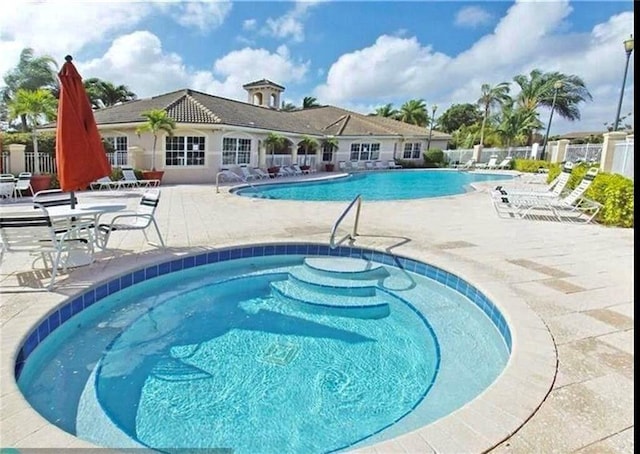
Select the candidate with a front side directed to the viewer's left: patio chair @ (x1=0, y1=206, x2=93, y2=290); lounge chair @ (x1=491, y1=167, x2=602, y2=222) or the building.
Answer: the lounge chair

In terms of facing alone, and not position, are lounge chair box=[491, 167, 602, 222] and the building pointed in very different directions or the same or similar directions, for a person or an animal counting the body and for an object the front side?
very different directions

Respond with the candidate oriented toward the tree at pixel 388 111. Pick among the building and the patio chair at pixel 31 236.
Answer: the patio chair

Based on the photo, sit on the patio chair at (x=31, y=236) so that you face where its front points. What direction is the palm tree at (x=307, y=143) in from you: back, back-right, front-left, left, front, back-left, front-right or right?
front

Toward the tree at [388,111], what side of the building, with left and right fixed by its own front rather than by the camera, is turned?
left

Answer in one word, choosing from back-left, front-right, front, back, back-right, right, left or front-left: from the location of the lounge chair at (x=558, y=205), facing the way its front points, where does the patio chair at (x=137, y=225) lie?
front-left

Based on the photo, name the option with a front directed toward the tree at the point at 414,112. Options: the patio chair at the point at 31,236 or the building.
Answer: the patio chair

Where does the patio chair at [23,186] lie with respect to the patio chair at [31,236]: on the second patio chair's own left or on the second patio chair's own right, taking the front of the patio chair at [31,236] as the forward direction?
on the second patio chair's own left

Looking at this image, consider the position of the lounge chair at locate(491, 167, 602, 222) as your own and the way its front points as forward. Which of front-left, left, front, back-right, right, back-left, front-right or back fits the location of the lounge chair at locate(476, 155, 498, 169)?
right

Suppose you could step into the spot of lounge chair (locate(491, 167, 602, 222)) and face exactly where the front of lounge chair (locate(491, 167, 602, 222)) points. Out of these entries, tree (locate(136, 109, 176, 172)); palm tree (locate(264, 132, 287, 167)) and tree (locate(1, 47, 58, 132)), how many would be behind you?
0

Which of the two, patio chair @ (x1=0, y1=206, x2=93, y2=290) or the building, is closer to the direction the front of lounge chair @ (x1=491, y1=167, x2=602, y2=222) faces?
the building

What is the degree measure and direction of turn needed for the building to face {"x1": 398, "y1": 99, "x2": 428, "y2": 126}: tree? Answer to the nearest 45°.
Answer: approximately 90° to its left

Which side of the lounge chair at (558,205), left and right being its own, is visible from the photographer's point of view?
left

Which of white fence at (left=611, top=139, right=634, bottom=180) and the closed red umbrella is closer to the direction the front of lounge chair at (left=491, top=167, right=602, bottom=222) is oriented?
the closed red umbrella

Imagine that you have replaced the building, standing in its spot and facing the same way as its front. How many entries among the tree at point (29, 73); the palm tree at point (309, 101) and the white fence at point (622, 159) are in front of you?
1

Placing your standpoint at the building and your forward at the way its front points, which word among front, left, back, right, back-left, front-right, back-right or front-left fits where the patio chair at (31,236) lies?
front-right

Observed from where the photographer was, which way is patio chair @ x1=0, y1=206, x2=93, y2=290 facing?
facing away from the viewer and to the right of the viewer

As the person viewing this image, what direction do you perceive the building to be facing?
facing the viewer and to the right of the viewer
